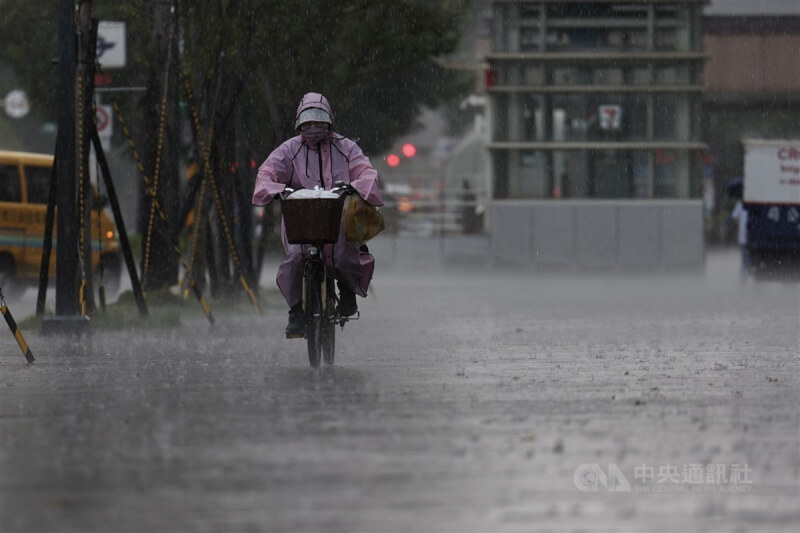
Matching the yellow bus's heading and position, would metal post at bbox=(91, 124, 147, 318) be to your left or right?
on your right

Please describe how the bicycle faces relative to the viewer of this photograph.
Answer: facing the viewer

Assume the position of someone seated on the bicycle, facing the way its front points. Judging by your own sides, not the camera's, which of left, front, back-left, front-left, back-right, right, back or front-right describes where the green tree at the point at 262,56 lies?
back

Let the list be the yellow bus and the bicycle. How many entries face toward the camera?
1

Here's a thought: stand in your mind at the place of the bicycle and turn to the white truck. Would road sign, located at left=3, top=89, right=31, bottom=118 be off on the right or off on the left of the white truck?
left

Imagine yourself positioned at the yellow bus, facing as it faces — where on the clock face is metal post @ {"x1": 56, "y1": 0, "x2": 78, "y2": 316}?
The metal post is roughly at 3 o'clock from the yellow bus.

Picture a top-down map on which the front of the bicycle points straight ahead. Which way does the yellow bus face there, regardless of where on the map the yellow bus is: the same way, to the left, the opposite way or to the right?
to the left

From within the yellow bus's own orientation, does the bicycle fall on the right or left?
on its right

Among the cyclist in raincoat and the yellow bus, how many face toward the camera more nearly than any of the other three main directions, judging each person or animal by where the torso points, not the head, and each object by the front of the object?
1

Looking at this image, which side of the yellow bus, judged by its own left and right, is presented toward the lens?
right

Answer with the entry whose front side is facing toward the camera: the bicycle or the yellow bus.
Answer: the bicycle

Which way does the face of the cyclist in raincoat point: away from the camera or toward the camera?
toward the camera
